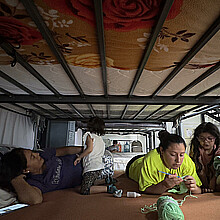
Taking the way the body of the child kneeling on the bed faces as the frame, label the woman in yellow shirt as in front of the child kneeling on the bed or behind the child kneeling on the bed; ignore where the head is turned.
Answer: behind

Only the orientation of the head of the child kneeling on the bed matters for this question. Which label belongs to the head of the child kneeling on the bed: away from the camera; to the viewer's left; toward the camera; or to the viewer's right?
away from the camera

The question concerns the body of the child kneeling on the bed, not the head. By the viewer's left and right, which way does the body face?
facing away from the viewer and to the left of the viewer

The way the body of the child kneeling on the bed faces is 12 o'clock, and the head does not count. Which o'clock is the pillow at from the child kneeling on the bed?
The pillow is roughly at 9 o'clock from the child kneeling on the bed.
